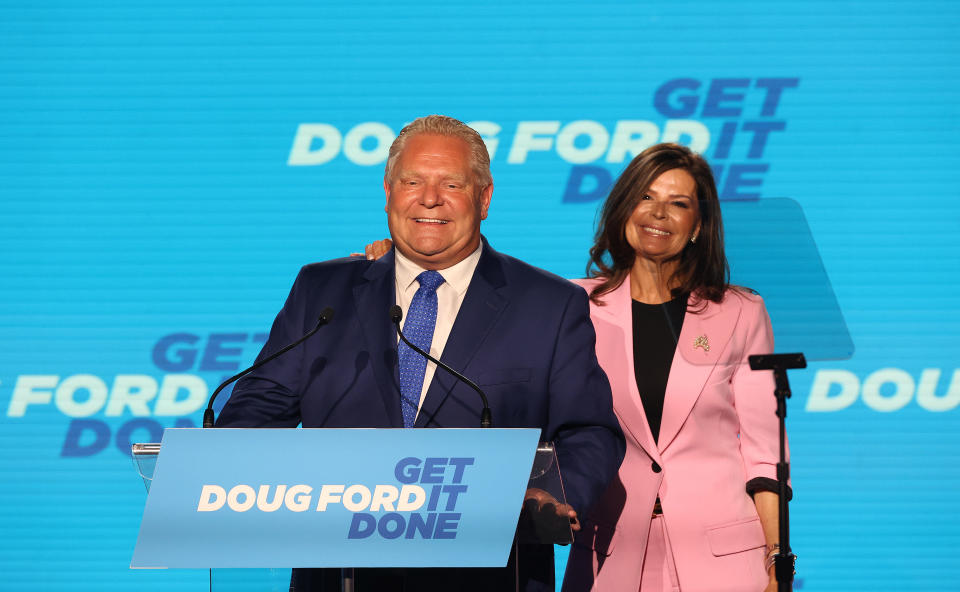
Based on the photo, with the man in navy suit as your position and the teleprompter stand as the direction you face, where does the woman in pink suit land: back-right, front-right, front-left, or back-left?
front-left

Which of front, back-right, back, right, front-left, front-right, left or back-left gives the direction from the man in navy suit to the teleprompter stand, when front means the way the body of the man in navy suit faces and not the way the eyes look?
left

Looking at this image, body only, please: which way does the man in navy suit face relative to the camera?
toward the camera

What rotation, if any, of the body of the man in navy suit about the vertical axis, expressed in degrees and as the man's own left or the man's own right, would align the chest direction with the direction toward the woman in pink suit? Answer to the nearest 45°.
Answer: approximately 135° to the man's own left

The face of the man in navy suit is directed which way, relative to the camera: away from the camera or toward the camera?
toward the camera
